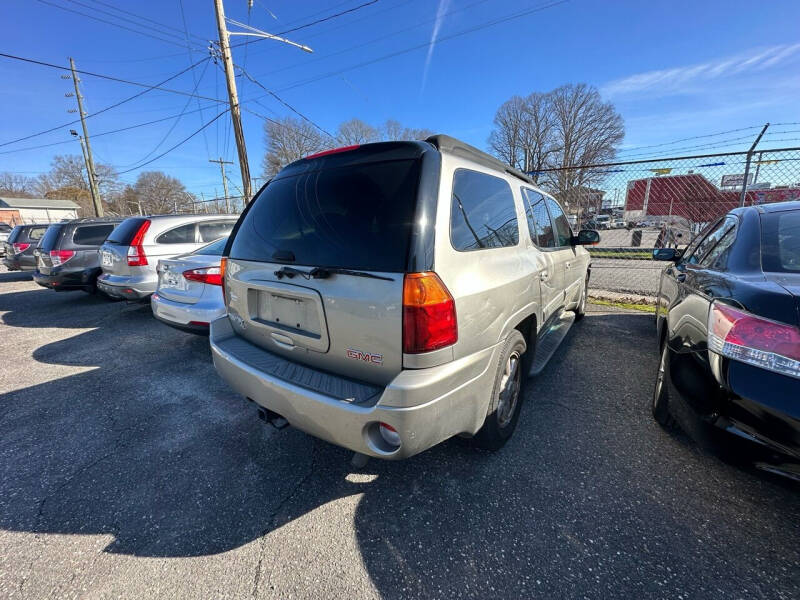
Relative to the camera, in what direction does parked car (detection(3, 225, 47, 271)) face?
facing away from the viewer and to the right of the viewer

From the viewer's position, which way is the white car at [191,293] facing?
facing away from the viewer and to the right of the viewer

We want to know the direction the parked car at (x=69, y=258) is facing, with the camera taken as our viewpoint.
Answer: facing away from the viewer and to the right of the viewer

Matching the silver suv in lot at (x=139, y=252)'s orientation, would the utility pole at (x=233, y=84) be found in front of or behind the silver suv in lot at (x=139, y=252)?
in front

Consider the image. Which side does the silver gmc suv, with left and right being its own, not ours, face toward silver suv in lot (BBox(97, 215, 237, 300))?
left

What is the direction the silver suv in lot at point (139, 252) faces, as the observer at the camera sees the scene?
facing away from the viewer and to the right of the viewer

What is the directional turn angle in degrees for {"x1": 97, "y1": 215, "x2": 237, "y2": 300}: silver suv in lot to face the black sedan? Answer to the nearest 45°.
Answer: approximately 135° to its right

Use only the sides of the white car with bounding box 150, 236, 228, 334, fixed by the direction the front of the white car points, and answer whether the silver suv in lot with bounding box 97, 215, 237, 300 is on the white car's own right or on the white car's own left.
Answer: on the white car's own left

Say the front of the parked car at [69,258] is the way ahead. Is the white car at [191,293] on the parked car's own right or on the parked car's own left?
on the parked car's own right

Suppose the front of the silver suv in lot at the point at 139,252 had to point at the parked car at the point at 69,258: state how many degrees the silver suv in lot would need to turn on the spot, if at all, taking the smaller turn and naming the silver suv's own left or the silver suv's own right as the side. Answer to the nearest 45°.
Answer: approximately 90° to the silver suv's own left

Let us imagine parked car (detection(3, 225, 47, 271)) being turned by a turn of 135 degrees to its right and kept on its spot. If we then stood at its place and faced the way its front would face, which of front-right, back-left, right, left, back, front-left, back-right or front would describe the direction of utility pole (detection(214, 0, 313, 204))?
front-left

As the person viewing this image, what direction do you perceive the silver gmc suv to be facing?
facing away from the viewer and to the right of the viewer
